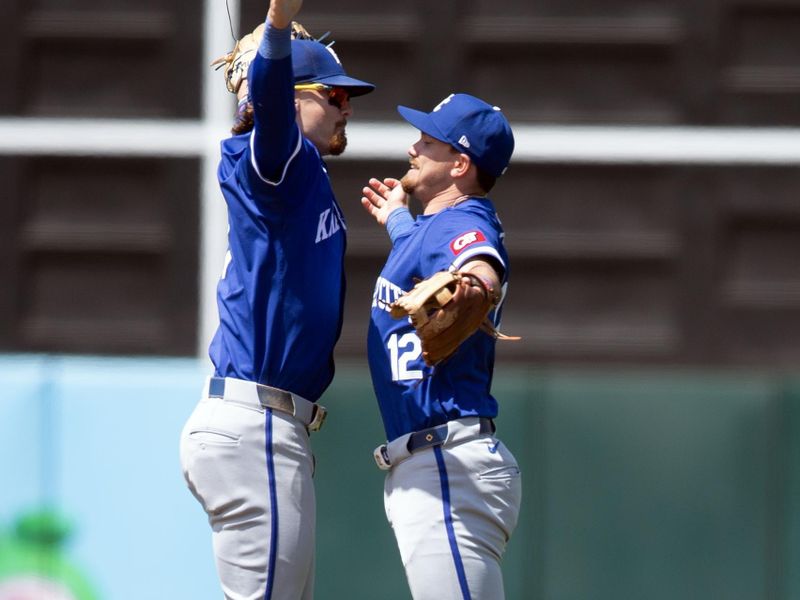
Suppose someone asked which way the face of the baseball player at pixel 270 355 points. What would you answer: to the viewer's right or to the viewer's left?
to the viewer's right

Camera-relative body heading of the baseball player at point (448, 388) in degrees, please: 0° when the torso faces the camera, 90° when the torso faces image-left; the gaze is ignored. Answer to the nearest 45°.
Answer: approximately 90°

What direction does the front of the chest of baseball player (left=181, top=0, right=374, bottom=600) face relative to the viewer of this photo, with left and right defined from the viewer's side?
facing to the right of the viewer

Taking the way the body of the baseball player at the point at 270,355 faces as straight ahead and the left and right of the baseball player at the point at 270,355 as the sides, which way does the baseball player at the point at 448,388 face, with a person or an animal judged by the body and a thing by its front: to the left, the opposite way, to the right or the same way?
the opposite way

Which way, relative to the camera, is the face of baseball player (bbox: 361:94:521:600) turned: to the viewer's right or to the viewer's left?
to the viewer's left

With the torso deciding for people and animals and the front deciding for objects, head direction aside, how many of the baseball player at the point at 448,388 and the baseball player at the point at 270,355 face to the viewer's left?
1
